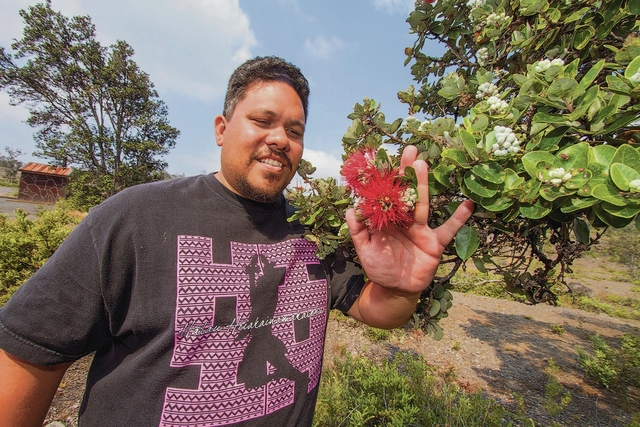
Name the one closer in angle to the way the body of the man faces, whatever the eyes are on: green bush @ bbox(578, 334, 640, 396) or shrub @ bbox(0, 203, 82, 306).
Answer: the green bush

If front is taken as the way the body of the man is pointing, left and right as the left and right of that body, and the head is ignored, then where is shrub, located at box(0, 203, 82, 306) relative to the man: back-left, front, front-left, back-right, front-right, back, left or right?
back

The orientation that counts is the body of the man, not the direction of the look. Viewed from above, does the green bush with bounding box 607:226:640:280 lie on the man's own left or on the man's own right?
on the man's own left

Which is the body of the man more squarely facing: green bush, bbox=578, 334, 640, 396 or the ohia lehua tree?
the ohia lehua tree

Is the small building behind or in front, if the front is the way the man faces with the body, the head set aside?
behind

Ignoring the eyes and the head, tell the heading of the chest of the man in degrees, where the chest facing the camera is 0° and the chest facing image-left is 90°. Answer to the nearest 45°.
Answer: approximately 315°
